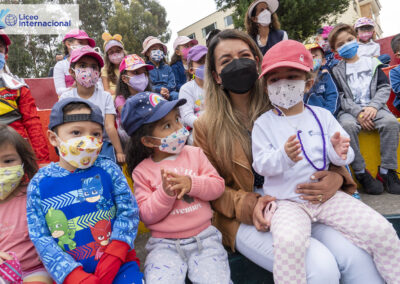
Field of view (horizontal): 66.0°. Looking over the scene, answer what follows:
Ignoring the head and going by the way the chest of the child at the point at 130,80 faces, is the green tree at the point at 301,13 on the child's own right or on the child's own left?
on the child's own left

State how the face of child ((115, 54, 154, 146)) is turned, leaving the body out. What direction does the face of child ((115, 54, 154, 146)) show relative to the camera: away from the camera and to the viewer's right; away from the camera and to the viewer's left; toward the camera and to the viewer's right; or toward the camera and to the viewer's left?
toward the camera and to the viewer's right

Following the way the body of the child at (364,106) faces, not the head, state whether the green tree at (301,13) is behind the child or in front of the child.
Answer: behind

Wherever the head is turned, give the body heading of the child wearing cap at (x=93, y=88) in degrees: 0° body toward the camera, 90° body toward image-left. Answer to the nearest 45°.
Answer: approximately 0°

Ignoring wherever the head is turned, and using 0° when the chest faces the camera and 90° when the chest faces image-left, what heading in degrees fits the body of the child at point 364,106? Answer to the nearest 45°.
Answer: approximately 0°

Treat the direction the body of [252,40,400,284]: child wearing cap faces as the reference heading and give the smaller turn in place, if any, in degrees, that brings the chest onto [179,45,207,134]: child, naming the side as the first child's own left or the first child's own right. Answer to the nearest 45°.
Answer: approximately 135° to the first child's own right

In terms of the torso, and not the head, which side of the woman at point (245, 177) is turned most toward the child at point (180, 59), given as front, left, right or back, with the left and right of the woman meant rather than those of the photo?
back

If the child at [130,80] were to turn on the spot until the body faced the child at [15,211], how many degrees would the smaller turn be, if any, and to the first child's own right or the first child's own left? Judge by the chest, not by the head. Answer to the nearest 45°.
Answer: approximately 45° to the first child's own right
